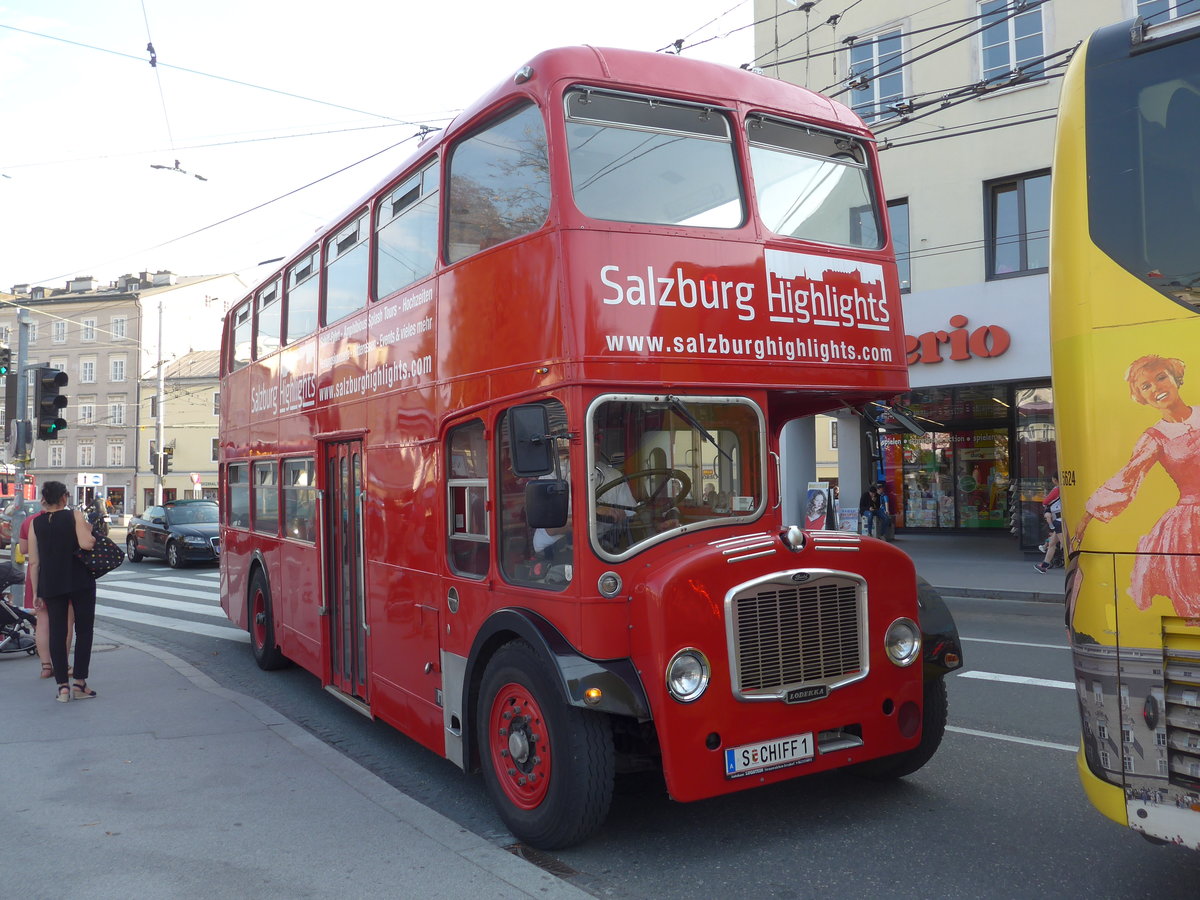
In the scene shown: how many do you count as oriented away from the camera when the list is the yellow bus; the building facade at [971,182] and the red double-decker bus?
1

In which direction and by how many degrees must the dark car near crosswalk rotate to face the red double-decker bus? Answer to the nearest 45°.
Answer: approximately 45° to its right

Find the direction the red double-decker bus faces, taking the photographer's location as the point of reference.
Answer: facing the viewer and to the right of the viewer

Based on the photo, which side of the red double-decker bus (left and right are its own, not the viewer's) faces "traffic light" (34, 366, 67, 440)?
back

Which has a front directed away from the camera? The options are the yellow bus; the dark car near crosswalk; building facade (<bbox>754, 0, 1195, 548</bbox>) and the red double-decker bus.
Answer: the yellow bus

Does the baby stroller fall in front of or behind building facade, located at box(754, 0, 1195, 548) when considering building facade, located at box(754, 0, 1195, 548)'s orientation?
in front

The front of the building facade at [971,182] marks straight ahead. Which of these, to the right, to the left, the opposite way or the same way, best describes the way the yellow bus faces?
the opposite way

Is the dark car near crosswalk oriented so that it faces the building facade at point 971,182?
yes

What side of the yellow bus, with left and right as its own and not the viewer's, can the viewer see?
back

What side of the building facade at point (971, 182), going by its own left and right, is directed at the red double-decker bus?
front

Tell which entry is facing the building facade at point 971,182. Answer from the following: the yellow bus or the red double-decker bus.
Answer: the yellow bus

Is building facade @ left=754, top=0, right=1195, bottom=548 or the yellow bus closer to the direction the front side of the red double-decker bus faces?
the yellow bus
